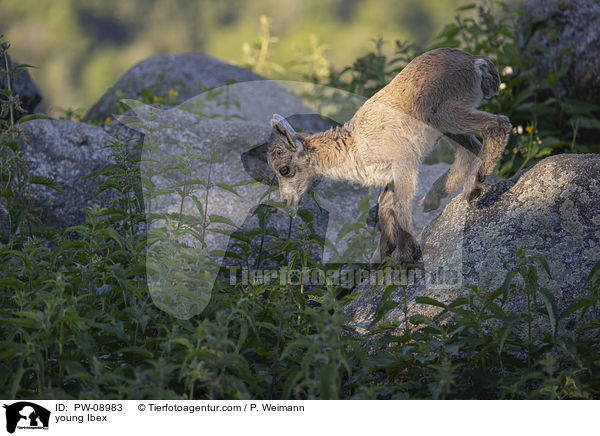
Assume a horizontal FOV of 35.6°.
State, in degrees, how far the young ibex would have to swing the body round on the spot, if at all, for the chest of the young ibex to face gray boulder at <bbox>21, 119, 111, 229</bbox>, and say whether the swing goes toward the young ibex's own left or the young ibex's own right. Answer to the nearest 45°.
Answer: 0° — it already faces it

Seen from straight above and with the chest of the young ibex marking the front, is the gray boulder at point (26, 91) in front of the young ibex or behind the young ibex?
in front

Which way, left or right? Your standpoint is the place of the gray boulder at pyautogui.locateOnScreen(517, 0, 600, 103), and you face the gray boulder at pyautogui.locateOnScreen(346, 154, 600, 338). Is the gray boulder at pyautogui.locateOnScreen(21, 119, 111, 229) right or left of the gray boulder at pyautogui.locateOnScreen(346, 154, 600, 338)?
right

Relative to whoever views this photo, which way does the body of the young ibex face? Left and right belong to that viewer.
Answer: facing to the left of the viewer

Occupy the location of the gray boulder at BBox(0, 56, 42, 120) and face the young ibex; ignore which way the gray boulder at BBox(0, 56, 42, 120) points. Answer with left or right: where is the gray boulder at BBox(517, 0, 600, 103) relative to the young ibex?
left

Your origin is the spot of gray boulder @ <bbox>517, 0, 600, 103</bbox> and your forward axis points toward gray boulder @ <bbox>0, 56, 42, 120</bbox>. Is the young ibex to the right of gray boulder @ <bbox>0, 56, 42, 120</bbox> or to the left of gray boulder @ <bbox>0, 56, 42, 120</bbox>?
left

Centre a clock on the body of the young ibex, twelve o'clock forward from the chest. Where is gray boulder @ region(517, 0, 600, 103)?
The gray boulder is roughly at 4 o'clock from the young ibex.
